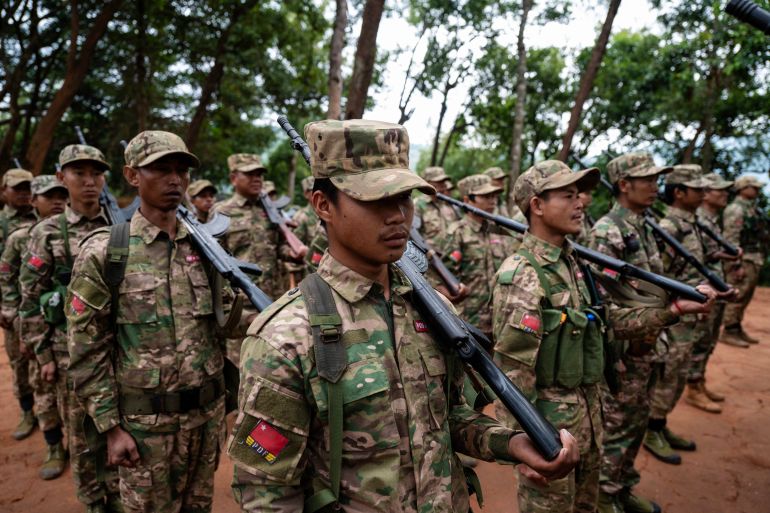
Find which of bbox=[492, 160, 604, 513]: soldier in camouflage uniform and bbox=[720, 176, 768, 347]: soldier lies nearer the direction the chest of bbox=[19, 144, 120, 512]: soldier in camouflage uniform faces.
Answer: the soldier in camouflage uniform

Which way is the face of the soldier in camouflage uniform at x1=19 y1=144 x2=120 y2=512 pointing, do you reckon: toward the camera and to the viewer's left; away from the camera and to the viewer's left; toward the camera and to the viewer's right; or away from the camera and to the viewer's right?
toward the camera and to the viewer's right

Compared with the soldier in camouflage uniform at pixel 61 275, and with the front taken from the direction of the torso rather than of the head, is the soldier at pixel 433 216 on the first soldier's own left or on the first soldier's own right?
on the first soldier's own left

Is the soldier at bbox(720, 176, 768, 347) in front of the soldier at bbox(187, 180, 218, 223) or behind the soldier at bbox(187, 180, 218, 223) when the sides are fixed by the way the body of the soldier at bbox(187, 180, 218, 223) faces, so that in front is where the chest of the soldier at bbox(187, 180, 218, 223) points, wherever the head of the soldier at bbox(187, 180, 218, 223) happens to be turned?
in front

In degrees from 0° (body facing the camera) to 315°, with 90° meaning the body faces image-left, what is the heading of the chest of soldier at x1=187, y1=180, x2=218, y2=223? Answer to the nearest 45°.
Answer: approximately 315°

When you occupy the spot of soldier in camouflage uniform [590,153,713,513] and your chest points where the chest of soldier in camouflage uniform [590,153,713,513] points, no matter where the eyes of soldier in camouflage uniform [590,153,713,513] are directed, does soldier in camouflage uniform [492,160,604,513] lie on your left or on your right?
on your right

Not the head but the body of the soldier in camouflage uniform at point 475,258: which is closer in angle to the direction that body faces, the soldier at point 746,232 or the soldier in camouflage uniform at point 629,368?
the soldier in camouflage uniform

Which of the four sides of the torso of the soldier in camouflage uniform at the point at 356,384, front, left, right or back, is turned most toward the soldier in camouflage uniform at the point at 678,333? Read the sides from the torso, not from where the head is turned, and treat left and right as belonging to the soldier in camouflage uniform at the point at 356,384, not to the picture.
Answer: left
